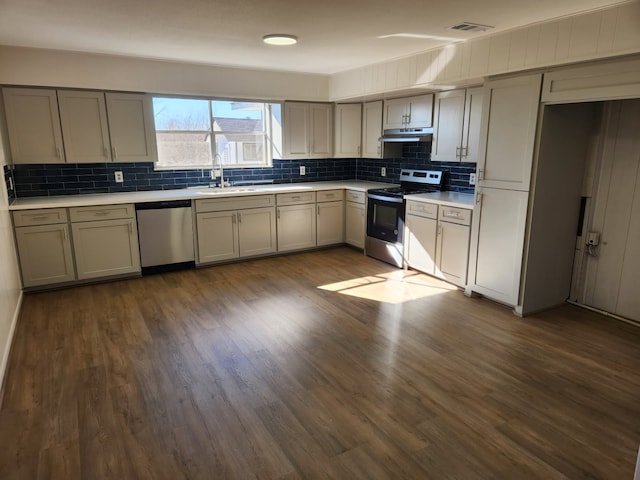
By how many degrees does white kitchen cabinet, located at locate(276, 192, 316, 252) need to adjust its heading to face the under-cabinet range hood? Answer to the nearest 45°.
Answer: approximately 45° to its left

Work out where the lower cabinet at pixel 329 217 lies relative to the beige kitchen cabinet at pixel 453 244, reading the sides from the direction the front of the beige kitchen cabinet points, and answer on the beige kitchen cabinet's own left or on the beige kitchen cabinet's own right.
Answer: on the beige kitchen cabinet's own right

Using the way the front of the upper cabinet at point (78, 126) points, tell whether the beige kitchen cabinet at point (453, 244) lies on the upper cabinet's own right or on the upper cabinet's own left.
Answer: on the upper cabinet's own left

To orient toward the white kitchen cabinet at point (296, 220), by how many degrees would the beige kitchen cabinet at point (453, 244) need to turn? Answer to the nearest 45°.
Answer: approximately 45° to its right

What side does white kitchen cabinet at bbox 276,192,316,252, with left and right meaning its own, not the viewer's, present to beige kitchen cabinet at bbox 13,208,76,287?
right

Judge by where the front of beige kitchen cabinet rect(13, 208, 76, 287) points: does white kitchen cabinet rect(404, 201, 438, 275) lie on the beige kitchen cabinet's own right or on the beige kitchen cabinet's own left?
on the beige kitchen cabinet's own left

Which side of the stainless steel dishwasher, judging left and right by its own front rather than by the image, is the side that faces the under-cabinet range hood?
left

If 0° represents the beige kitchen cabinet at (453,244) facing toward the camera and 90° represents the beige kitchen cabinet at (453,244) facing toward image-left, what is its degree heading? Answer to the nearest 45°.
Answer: approximately 45°

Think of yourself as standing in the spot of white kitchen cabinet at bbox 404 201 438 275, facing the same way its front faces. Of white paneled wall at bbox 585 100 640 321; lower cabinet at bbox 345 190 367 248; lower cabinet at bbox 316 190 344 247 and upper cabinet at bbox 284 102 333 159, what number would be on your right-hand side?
3

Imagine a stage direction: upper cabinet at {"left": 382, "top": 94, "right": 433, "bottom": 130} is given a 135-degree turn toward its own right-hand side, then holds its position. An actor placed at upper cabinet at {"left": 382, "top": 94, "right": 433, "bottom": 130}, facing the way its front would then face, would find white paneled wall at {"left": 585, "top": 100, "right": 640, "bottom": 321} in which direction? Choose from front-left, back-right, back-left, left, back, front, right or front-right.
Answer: back-right

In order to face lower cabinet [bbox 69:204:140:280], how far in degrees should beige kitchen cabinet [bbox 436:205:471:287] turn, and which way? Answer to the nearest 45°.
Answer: approximately 45° to its right
